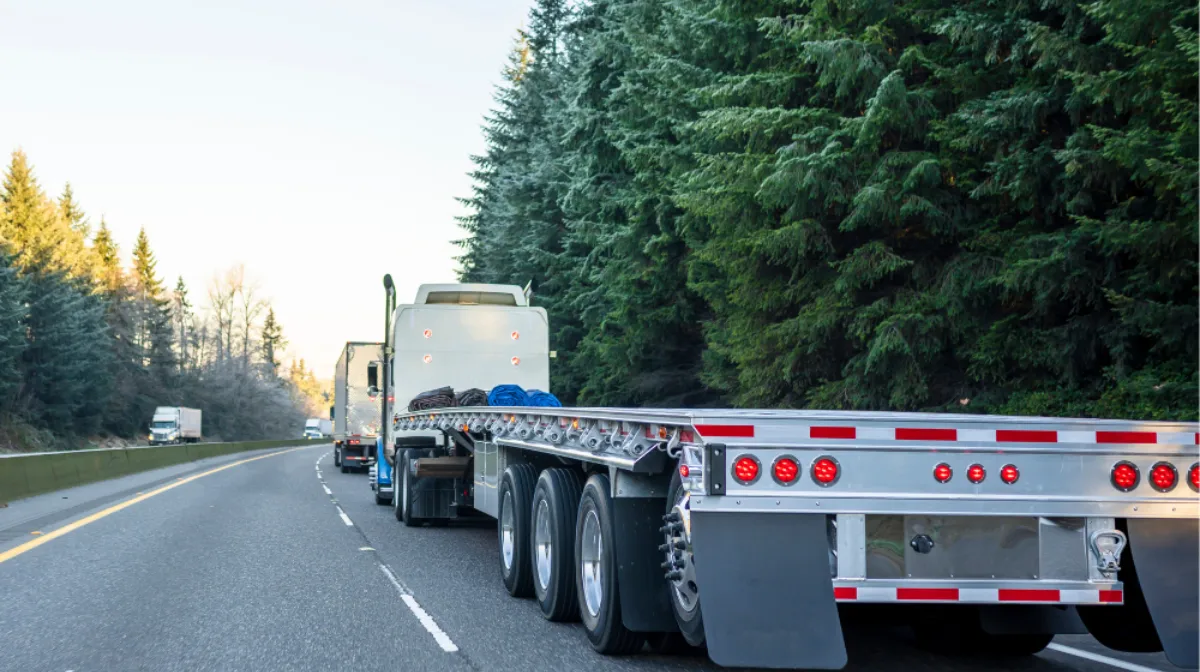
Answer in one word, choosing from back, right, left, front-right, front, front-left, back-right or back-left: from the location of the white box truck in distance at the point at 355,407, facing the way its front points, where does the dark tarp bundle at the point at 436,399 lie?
back

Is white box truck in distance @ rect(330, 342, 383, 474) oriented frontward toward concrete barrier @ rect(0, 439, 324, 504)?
no

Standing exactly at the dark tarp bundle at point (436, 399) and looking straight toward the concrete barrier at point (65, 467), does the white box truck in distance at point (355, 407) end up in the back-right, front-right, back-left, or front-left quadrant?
front-right

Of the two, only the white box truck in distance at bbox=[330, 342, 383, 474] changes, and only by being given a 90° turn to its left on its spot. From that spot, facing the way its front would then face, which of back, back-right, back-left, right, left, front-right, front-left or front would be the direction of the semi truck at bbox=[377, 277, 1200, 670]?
left

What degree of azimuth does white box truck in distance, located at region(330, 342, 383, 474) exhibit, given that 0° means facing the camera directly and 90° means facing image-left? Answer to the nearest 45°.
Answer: approximately 180°

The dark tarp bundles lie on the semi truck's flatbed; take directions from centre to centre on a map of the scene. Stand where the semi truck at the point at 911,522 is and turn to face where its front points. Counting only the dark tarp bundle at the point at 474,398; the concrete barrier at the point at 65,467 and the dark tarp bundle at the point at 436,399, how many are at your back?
0

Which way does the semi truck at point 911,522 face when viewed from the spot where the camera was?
facing away from the viewer and to the left of the viewer
